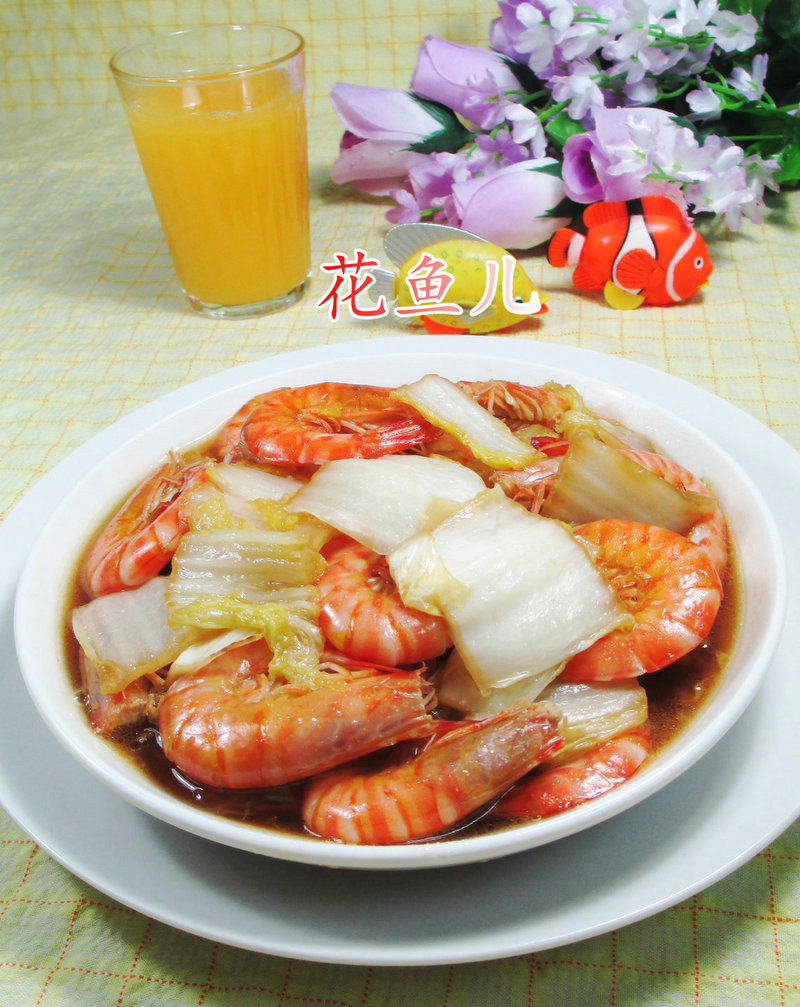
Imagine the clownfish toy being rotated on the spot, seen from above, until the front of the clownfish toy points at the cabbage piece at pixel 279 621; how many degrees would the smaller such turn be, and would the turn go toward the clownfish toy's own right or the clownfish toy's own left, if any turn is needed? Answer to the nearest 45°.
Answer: approximately 90° to the clownfish toy's own right

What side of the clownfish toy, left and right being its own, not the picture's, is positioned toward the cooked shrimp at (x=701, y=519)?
right

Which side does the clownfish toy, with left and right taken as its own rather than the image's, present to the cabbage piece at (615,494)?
right

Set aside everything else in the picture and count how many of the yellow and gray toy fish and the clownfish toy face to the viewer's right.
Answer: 2

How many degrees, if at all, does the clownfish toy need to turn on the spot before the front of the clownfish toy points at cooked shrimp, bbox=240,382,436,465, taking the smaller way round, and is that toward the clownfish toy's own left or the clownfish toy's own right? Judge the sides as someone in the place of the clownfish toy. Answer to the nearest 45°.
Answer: approximately 90° to the clownfish toy's own right

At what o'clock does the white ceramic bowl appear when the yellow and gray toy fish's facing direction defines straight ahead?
The white ceramic bowl is roughly at 3 o'clock from the yellow and gray toy fish.

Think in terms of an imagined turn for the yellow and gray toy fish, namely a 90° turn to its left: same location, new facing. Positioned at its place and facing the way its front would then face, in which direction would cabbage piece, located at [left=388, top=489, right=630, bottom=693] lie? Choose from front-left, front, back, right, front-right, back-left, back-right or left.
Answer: back

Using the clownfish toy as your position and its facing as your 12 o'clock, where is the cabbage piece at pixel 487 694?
The cabbage piece is roughly at 3 o'clock from the clownfish toy.

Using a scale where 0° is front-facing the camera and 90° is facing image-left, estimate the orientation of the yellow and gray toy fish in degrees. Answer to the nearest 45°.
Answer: approximately 270°

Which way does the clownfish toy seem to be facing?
to the viewer's right
